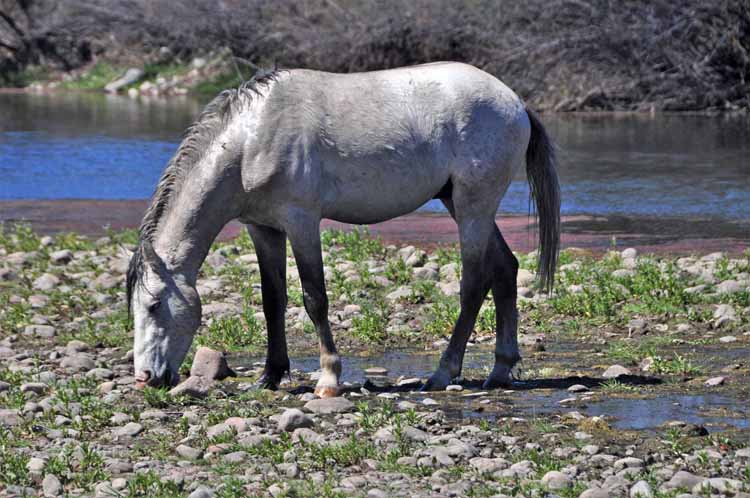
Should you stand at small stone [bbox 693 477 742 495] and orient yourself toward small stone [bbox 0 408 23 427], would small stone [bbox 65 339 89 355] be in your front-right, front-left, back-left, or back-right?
front-right

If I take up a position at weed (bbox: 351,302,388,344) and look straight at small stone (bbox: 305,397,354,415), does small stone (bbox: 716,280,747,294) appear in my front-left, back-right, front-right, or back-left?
back-left

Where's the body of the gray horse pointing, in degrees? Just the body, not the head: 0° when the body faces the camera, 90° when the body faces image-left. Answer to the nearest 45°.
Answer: approximately 90°

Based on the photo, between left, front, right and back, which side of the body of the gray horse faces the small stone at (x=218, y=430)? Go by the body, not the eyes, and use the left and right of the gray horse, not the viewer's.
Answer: left

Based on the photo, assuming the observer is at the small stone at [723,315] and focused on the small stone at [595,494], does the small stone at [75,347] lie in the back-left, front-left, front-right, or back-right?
front-right

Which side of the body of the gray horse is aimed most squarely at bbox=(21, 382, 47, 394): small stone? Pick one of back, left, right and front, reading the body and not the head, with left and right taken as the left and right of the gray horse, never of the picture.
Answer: front

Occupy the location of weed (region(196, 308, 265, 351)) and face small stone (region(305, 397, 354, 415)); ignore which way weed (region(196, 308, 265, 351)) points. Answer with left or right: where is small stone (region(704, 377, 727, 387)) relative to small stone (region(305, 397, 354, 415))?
left

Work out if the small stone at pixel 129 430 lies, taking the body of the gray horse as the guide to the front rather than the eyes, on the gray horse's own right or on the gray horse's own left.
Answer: on the gray horse's own left

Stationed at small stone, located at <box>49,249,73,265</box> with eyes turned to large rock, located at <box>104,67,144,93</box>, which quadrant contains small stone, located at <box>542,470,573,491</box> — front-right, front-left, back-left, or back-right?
back-right

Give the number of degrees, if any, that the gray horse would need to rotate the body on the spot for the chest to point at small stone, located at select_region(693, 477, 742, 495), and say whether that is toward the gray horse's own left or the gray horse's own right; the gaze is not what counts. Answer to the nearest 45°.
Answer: approximately 135° to the gray horse's own left

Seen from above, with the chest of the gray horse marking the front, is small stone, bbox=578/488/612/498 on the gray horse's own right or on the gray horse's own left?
on the gray horse's own left

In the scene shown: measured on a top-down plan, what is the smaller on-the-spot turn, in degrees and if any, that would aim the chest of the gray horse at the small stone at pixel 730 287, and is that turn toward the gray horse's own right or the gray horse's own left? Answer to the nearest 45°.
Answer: approximately 135° to the gray horse's own right

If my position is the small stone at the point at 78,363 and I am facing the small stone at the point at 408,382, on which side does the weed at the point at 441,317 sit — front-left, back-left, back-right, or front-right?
front-left
